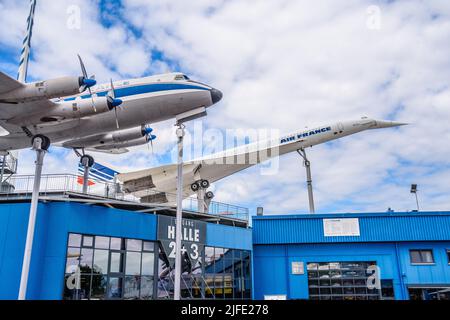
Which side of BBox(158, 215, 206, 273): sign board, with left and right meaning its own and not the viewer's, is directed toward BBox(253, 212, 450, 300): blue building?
left

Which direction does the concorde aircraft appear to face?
to the viewer's right

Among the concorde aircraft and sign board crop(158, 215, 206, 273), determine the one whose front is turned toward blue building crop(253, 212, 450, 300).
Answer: the concorde aircraft

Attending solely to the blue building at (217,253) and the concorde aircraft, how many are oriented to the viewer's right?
1

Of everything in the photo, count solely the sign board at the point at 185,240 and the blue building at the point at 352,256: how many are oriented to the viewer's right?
0

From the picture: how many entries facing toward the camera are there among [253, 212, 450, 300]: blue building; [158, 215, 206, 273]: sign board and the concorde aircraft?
2
